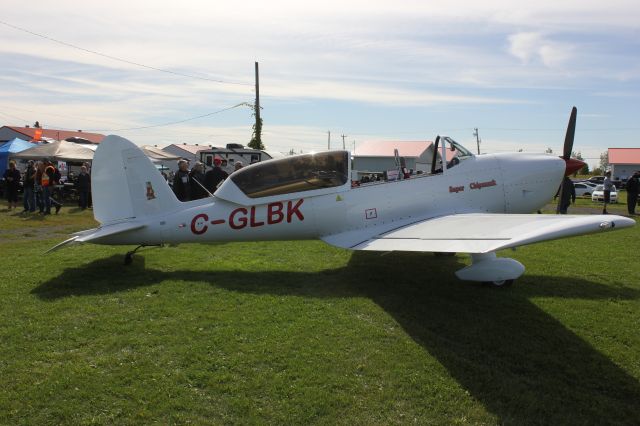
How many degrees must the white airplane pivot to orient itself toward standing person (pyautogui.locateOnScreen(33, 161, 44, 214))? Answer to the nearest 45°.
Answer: approximately 135° to its left

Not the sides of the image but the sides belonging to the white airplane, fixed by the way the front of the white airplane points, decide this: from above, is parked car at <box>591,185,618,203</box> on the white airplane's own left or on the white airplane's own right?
on the white airplane's own left

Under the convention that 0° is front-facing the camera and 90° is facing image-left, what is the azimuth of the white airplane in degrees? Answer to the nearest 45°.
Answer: approximately 270°

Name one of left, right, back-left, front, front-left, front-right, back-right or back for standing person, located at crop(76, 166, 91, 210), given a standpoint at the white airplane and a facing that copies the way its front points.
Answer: back-left

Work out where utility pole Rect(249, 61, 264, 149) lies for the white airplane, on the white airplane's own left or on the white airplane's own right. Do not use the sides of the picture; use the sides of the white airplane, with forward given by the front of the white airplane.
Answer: on the white airplane's own left

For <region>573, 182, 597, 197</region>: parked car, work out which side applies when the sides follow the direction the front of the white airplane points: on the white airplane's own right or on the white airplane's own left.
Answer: on the white airplane's own left

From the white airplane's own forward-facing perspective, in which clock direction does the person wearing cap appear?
The person wearing cap is roughly at 8 o'clock from the white airplane.

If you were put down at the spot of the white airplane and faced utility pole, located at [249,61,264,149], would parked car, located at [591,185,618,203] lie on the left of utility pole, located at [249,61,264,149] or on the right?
right

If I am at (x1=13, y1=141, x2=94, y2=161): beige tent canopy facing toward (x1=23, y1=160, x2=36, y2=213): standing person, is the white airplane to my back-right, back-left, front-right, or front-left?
front-left

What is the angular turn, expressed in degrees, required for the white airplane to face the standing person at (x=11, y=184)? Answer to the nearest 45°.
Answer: approximately 135° to its left

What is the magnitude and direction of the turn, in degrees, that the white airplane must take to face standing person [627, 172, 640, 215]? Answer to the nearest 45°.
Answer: approximately 45° to its left

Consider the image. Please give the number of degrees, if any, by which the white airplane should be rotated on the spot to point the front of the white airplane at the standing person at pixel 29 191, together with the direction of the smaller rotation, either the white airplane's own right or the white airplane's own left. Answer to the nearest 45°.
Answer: approximately 135° to the white airplane's own left
